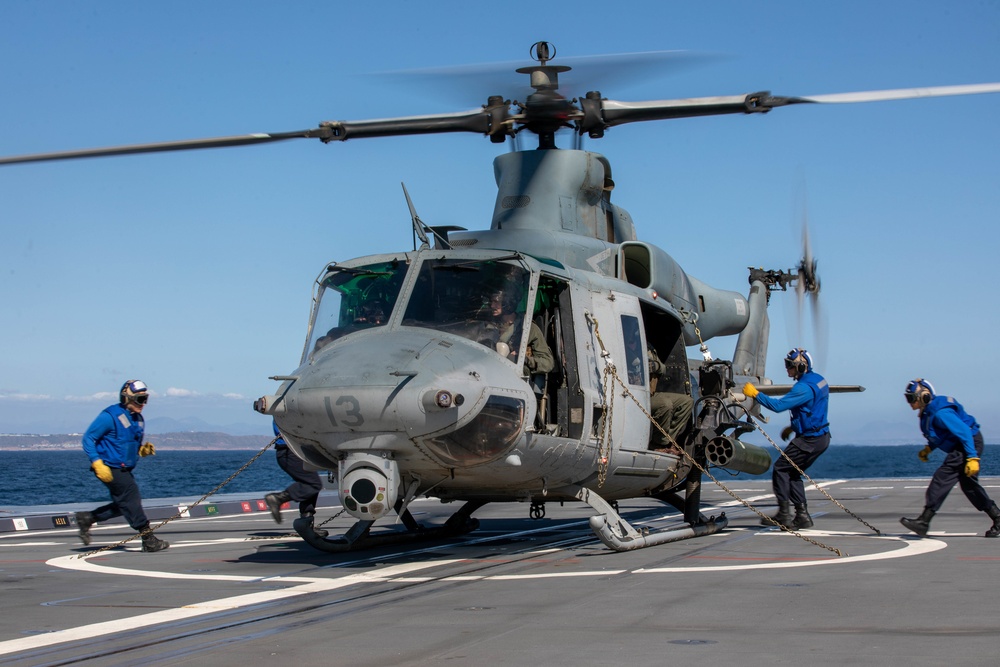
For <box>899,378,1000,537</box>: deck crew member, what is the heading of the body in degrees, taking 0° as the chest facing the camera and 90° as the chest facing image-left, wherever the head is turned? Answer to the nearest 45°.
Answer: approximately 90°

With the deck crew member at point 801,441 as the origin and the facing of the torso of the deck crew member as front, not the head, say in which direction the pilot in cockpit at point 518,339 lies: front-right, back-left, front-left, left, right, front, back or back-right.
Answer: front-left

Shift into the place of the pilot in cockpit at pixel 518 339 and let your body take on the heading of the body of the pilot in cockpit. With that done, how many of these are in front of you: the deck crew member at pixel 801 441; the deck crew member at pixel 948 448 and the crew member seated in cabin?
0

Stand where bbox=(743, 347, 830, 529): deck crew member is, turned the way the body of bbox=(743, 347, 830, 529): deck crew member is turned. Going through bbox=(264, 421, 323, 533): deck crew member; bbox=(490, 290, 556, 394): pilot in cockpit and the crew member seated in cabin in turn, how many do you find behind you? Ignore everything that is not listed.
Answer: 0

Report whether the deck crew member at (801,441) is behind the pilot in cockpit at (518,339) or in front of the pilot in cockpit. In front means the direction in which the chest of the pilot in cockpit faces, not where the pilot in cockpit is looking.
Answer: behind

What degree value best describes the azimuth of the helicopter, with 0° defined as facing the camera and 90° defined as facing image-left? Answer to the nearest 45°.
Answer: approximately 45°

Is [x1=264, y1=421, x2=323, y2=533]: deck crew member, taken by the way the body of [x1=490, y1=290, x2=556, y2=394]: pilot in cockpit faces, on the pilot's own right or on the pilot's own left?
on the pilot's own right

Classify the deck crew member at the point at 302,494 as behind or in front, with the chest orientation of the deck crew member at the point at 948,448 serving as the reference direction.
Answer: in front

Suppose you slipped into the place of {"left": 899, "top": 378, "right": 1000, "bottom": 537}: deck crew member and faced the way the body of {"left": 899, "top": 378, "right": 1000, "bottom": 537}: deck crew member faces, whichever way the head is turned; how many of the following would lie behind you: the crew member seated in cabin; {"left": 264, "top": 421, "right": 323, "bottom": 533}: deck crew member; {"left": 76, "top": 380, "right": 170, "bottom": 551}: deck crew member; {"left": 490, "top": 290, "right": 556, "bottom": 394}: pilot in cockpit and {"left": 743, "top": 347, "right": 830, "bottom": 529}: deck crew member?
0

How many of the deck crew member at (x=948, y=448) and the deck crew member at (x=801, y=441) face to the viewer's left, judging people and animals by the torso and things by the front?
2

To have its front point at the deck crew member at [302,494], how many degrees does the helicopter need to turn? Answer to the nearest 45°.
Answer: approximately 90° to its right

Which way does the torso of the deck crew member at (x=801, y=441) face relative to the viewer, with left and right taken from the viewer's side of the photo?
facing to the left of the viewer

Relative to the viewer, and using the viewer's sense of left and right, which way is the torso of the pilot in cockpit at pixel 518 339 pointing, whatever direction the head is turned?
facing the viewer and to the left of the viewer

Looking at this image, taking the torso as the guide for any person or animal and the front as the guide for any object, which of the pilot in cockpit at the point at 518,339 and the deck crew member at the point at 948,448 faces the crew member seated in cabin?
the deck crew member

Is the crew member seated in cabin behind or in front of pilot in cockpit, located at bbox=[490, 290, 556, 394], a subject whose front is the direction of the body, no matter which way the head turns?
behind
